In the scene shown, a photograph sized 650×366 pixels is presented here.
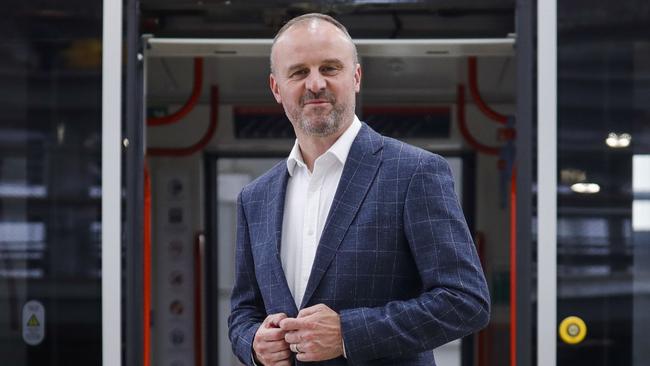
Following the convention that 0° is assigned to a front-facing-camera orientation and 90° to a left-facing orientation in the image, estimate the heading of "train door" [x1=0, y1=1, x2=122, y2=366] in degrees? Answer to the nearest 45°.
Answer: approximately 0°

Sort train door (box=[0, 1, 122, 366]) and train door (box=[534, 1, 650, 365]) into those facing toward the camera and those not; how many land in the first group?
2

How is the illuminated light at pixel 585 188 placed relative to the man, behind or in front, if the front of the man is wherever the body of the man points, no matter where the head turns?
behind

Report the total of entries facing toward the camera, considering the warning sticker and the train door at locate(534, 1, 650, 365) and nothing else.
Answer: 2

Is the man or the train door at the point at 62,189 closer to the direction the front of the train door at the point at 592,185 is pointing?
the man

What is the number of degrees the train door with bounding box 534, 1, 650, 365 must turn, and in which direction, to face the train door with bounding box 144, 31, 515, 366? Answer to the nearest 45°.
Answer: approximately 135° to its right

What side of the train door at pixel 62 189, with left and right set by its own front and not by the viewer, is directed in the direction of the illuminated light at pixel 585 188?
left

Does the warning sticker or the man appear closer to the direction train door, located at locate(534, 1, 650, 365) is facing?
the man

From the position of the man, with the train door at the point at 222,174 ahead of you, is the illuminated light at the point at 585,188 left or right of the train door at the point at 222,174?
right

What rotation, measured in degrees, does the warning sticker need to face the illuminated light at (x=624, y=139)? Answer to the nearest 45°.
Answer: approximately 90° to its left

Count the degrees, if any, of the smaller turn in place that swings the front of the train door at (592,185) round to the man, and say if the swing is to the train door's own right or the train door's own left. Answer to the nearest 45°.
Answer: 0° — it already faces them

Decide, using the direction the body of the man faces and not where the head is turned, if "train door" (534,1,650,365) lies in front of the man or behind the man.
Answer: behind

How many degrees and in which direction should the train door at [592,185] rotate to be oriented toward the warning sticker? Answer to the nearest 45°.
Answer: approximately 90° to its right
